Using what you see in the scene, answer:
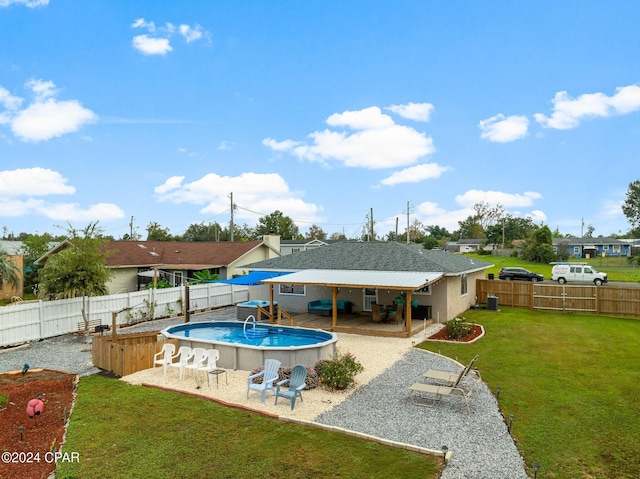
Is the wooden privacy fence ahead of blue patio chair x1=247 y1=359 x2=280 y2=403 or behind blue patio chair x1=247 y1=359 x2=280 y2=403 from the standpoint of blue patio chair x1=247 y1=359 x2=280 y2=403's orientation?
behind

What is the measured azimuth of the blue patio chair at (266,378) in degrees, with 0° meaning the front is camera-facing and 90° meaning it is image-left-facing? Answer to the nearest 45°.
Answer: approximately 45°

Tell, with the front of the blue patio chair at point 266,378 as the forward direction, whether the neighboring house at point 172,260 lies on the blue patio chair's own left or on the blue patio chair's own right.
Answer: on the blue patio chair's own right

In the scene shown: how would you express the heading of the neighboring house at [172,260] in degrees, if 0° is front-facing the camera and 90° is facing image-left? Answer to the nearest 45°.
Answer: approximately 180°

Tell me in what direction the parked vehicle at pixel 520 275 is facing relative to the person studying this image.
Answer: facing to the right of the viewer

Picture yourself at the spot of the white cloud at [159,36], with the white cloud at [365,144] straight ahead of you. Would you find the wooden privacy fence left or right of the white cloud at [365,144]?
right

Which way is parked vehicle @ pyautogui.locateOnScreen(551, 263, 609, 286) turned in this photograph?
to the viewer's right
